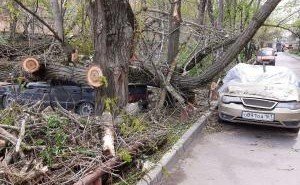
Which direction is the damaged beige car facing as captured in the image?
toward the camera

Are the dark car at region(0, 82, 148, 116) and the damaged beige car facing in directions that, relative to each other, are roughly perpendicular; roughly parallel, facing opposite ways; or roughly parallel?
roughly perpendicular

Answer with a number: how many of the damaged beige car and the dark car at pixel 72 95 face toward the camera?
1

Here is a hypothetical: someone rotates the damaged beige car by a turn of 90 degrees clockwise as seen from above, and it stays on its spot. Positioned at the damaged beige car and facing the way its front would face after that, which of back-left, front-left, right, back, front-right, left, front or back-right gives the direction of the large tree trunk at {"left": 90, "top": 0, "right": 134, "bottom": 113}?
front-left

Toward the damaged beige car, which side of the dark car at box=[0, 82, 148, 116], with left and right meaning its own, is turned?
back

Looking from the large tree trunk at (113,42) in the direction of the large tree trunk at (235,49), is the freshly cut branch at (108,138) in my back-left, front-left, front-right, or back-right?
back-right

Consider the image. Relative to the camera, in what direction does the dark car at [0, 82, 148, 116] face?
facing away from the viewer and to the left of the viewer

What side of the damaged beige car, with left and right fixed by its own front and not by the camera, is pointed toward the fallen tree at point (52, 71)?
right
